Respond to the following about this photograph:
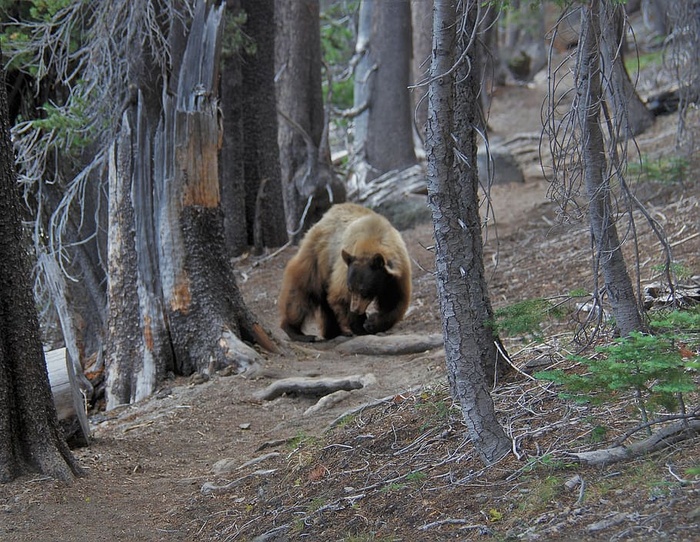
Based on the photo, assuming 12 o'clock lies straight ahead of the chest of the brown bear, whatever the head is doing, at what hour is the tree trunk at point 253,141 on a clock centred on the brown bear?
The tree trunk is roughly at 7 o'clock from the brown bear.

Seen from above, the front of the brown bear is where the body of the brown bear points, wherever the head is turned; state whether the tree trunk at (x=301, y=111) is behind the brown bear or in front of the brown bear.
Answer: behind

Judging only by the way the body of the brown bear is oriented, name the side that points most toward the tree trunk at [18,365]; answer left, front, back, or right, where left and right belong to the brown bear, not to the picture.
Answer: right

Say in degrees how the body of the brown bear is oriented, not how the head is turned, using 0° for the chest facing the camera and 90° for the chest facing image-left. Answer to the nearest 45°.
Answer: approximately 315°

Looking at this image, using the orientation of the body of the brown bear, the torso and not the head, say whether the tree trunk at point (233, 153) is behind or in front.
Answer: behind

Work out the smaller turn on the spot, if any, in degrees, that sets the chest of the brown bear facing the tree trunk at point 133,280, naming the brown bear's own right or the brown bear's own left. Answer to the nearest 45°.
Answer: approximately 90° to the brown bear's own right

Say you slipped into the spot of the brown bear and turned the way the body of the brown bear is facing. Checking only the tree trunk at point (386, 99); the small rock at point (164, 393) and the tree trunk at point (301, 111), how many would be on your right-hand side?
1

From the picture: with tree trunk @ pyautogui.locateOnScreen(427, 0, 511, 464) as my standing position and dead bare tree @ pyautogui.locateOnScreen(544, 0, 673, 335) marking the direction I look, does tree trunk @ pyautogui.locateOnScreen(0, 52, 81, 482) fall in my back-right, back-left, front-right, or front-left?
back-left

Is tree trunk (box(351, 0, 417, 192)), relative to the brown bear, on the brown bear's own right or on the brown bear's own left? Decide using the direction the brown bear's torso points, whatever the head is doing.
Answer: on the brown bear's own left

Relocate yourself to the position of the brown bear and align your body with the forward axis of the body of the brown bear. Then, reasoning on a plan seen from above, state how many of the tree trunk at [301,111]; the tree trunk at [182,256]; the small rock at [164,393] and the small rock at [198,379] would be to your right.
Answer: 3
